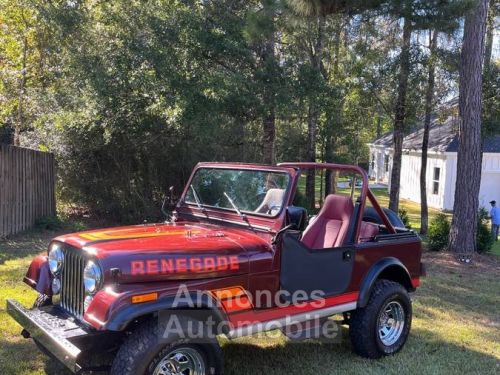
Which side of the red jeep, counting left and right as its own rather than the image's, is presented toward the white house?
back

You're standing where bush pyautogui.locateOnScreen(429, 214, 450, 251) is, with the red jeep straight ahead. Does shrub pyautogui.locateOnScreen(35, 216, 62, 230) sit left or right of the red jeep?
right

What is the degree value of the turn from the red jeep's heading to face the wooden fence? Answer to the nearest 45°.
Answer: approximately 90° to its right

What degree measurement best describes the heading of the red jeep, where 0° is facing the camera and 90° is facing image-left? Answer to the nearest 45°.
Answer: approximately 45°

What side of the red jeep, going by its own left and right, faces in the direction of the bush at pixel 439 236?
back

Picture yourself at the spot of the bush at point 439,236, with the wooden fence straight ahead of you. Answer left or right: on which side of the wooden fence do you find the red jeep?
left

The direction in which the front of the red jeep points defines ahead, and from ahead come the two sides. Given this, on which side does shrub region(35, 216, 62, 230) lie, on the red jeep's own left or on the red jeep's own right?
on the red jeep's own right
